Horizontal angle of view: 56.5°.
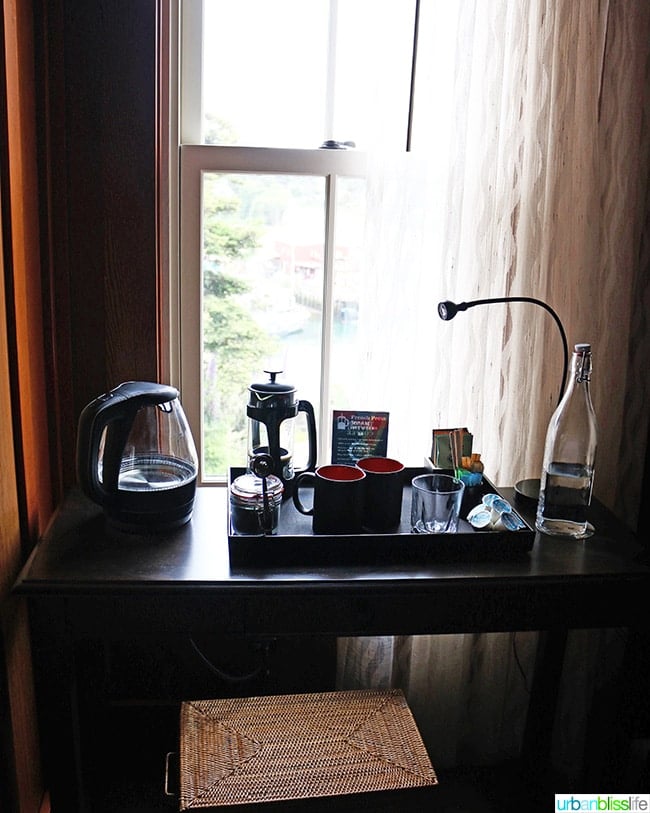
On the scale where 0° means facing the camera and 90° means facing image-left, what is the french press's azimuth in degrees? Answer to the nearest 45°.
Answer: approximately 45°

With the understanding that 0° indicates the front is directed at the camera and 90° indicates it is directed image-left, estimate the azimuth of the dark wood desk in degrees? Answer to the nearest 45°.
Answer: approximately 0°
